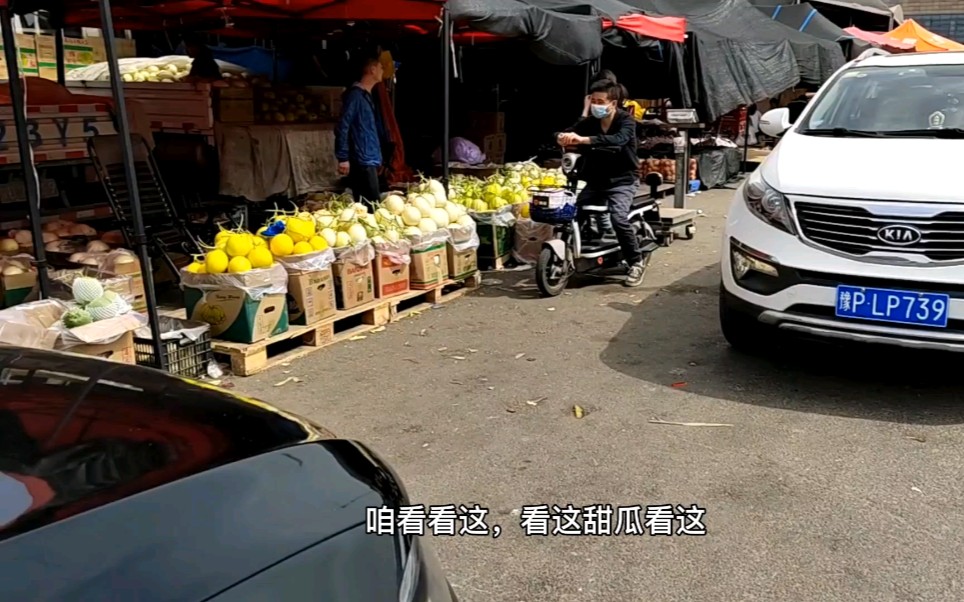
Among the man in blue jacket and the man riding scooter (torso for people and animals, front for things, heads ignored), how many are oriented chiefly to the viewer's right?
1

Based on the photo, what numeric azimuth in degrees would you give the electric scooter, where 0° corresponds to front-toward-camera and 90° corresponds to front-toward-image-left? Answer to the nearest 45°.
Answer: approximately 45°

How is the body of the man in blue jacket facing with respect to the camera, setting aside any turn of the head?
to the viewer's right

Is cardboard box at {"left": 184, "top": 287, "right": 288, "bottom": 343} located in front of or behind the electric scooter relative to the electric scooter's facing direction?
in front

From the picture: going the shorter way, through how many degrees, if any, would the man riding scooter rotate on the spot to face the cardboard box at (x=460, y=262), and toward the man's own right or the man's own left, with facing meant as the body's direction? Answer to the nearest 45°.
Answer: approximately 45° to the man's own right

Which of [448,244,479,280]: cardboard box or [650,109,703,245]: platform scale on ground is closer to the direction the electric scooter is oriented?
the cardboard box

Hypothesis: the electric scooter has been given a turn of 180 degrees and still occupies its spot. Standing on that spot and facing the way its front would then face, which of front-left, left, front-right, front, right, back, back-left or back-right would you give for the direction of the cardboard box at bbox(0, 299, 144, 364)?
back

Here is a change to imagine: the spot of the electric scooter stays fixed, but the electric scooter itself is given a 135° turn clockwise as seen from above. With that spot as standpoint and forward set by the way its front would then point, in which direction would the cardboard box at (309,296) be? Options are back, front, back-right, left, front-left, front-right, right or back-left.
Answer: back-left

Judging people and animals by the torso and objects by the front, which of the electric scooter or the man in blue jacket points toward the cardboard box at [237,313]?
the electric scooter

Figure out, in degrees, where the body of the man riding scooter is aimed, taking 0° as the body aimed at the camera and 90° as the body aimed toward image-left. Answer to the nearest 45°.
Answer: approximately 45°

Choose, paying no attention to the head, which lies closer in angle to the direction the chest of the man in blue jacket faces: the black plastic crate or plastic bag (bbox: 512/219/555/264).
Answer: the plastic bag

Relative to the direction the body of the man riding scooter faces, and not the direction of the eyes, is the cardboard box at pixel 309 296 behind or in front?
in front

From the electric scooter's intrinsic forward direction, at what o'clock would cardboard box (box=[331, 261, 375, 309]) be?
The cardboard box is roughly at 12 o'clock from the electric scooter.

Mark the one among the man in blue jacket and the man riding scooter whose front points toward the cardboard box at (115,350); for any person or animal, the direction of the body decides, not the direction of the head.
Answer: the man riding scooter

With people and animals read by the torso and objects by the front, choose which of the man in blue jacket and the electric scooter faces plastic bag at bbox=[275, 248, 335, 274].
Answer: the electric scooter

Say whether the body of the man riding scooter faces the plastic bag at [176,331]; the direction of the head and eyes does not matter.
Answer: yes
